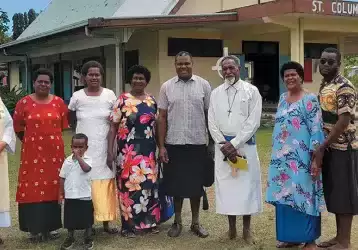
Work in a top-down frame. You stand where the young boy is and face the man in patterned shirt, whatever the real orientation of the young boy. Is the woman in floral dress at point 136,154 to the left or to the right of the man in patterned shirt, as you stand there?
left

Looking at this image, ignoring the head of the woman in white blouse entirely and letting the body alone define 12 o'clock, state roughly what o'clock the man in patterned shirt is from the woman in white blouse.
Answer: The man in patterned shirt is roughly at 10 o'clock from the woman in white blouse.

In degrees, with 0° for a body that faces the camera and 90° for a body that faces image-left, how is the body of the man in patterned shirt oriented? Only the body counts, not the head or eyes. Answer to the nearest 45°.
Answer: approximately 45°

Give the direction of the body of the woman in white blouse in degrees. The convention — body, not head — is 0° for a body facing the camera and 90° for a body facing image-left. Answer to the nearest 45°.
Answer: approximately 0°

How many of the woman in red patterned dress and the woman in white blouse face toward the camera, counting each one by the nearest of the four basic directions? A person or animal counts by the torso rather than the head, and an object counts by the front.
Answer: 2

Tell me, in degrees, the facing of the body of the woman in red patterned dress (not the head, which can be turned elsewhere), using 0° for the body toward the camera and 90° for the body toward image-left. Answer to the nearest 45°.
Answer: approximately 0°
